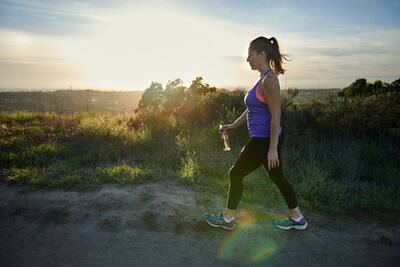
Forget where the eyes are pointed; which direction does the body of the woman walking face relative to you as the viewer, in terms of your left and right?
facing to the left of the viewer

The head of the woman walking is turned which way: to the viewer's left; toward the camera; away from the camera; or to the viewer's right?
to the viewer's left
